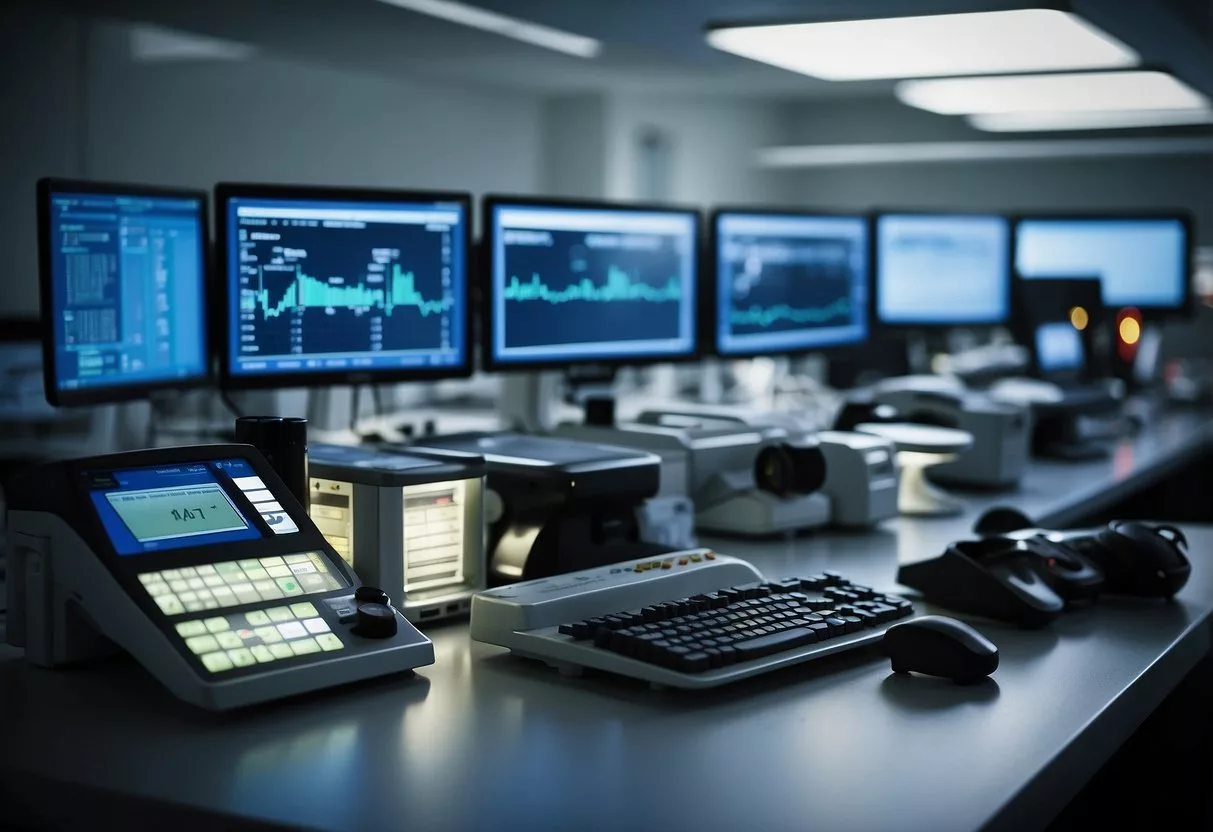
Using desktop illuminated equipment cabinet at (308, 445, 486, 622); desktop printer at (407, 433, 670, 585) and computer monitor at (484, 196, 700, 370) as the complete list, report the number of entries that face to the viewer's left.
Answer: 0

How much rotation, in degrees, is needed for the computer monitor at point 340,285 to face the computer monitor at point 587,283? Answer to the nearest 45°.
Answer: approximately 90° to its left

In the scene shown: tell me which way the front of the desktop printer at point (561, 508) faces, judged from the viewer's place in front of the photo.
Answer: facing the viewer and to the right of the viewer

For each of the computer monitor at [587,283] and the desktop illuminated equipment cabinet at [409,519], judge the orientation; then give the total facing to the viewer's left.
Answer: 0

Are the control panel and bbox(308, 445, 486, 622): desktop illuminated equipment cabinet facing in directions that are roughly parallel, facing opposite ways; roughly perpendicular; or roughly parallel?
roughly parallel

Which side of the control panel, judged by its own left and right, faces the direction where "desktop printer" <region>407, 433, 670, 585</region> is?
left

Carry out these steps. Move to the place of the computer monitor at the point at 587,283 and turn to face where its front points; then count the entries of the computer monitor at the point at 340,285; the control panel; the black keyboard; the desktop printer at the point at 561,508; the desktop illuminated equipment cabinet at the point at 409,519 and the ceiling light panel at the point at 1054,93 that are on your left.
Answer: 1

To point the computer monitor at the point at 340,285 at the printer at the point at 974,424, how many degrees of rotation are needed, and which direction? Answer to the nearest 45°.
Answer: approximately 90° to its left

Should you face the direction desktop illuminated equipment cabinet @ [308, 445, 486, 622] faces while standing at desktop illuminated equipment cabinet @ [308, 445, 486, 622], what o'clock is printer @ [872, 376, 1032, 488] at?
The printer is roughly at 9 o'clock from the desktop illuminated equipment cabinet.

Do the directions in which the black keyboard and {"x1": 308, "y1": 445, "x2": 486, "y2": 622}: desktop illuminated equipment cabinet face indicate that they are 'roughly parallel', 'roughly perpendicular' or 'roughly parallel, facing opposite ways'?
roughly parallel

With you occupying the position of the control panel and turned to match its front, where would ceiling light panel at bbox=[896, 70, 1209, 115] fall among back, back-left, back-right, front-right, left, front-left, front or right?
left

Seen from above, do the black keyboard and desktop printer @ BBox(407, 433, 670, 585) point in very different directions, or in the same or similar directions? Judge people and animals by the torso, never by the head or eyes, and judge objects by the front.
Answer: same or similar directions

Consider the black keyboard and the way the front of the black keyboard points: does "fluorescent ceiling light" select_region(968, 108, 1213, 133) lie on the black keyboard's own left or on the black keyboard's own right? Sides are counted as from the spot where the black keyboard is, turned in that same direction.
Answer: on the black keyboard's own left

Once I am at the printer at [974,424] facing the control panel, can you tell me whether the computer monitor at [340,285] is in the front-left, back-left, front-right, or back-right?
front-right
